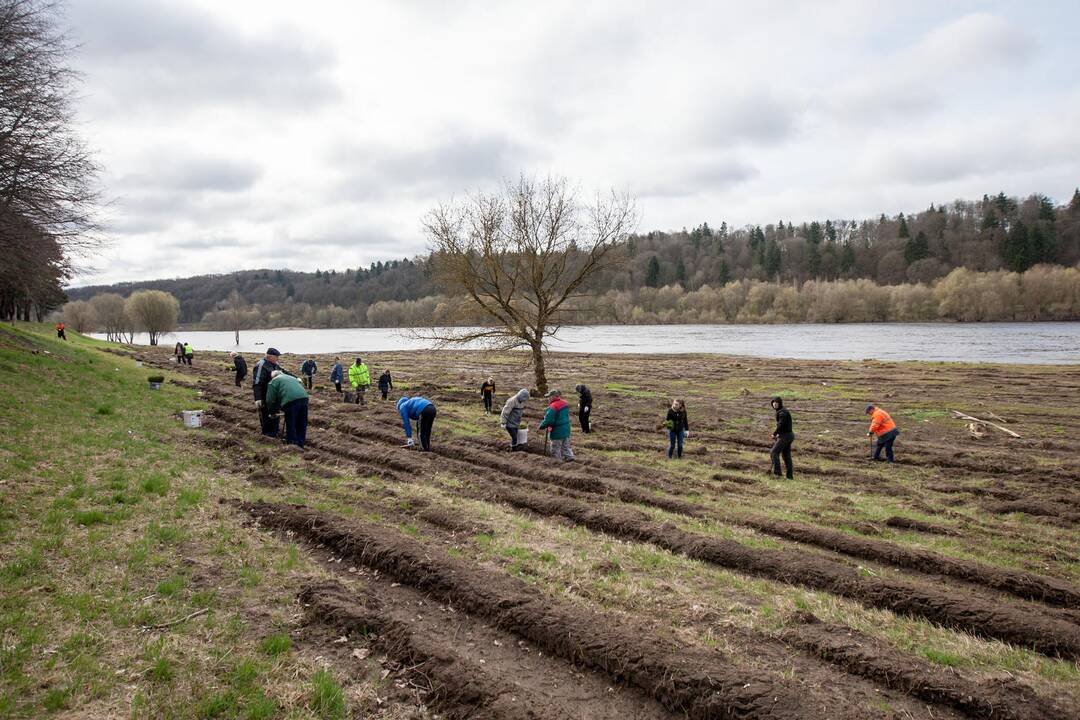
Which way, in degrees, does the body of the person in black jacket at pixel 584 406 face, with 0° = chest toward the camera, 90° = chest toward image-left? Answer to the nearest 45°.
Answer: approximately 90°

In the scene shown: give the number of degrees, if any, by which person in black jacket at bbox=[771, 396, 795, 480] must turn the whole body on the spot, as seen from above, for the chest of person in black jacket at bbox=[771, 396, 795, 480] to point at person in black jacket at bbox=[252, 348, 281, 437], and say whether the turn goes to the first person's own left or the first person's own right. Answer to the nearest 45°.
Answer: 0° — they already face them

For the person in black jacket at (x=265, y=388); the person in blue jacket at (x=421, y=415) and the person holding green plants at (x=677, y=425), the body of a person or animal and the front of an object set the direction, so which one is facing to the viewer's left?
the person in blue jacket

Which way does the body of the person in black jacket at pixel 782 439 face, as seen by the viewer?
to the viewer's left

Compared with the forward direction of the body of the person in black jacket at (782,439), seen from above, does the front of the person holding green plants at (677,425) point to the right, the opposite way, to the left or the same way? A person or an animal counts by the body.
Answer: to the left

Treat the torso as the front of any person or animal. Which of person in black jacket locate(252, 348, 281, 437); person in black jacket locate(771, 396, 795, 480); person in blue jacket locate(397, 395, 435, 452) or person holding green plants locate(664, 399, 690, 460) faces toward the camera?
the person holding green plants

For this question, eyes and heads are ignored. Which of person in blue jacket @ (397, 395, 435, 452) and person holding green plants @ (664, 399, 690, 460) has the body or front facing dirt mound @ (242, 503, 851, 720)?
the person holding green plants

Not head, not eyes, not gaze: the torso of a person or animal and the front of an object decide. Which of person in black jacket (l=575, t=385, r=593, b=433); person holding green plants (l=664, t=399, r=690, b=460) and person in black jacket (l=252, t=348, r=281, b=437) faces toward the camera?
the person holding green plants

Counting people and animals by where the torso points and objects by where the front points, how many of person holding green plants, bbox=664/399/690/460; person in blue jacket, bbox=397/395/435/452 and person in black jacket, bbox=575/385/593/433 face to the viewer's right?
0

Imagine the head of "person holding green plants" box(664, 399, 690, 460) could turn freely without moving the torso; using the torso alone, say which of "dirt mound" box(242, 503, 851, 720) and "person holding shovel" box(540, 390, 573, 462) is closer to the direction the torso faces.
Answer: the dirt mound

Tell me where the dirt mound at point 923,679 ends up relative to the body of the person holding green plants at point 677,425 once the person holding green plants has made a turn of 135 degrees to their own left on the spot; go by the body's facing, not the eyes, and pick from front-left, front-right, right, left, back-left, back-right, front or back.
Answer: back-right

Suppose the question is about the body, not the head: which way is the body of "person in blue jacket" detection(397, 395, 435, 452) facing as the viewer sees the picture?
to the viewer's left

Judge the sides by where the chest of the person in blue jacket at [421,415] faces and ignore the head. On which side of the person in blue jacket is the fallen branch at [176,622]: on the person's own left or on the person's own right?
on the person's own left

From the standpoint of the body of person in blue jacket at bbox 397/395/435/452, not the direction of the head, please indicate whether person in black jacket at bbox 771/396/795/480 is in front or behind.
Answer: behind

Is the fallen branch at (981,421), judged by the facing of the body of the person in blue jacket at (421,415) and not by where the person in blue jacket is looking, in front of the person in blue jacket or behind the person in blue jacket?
behind

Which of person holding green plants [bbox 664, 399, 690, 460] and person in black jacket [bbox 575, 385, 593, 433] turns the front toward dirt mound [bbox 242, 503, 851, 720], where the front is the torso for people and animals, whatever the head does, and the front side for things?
the person holding green plants

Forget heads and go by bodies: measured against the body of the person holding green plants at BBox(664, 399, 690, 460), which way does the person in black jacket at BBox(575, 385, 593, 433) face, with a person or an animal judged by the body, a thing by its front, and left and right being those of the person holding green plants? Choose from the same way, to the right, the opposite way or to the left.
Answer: to the right

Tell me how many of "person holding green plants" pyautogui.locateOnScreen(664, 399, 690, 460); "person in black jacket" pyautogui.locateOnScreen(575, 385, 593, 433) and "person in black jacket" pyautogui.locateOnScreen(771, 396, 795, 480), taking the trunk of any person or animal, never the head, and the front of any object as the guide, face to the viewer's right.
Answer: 0
